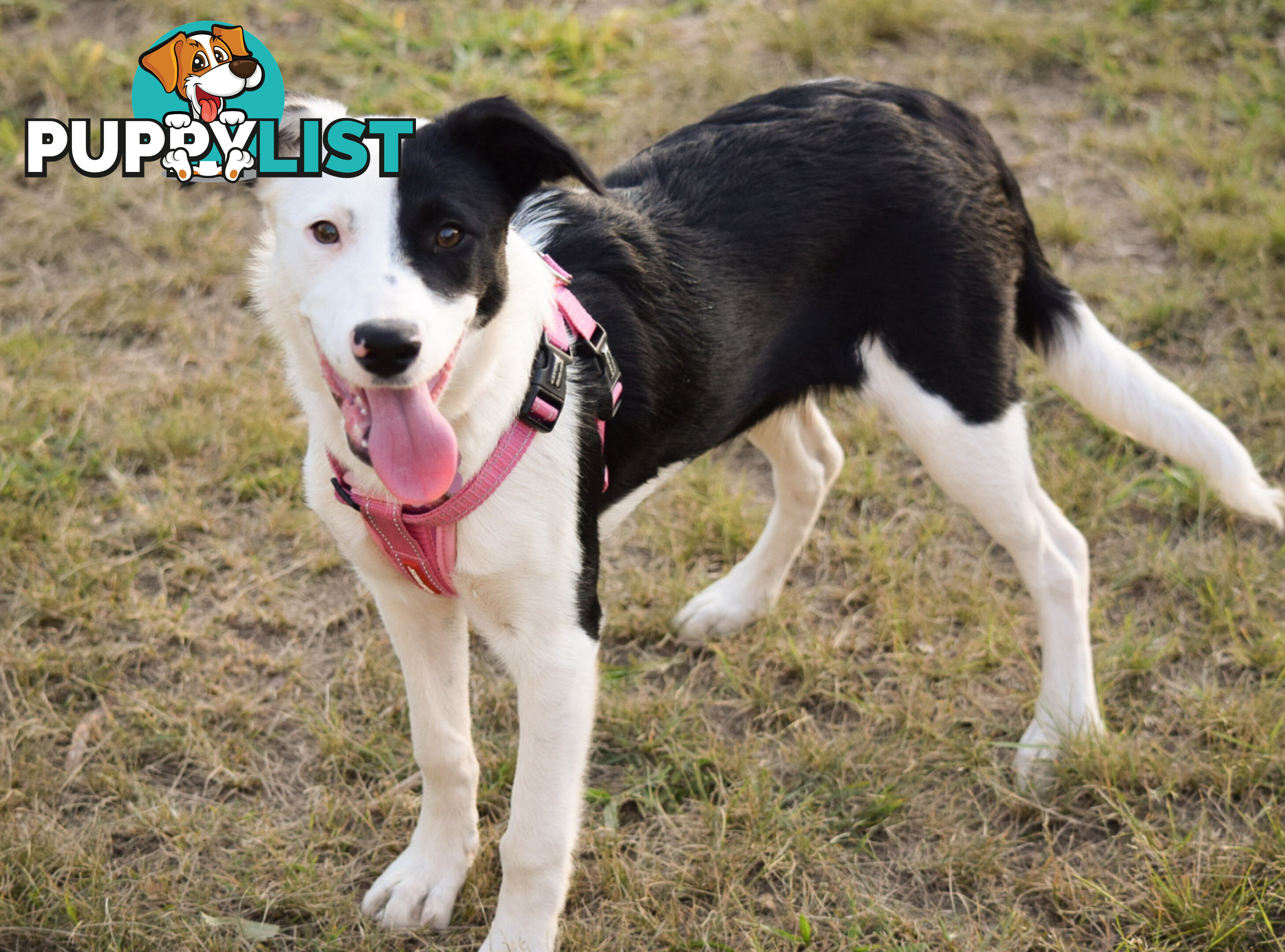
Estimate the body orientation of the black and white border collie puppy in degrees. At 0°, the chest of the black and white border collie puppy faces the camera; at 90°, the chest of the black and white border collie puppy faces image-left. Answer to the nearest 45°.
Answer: approximately 45°
